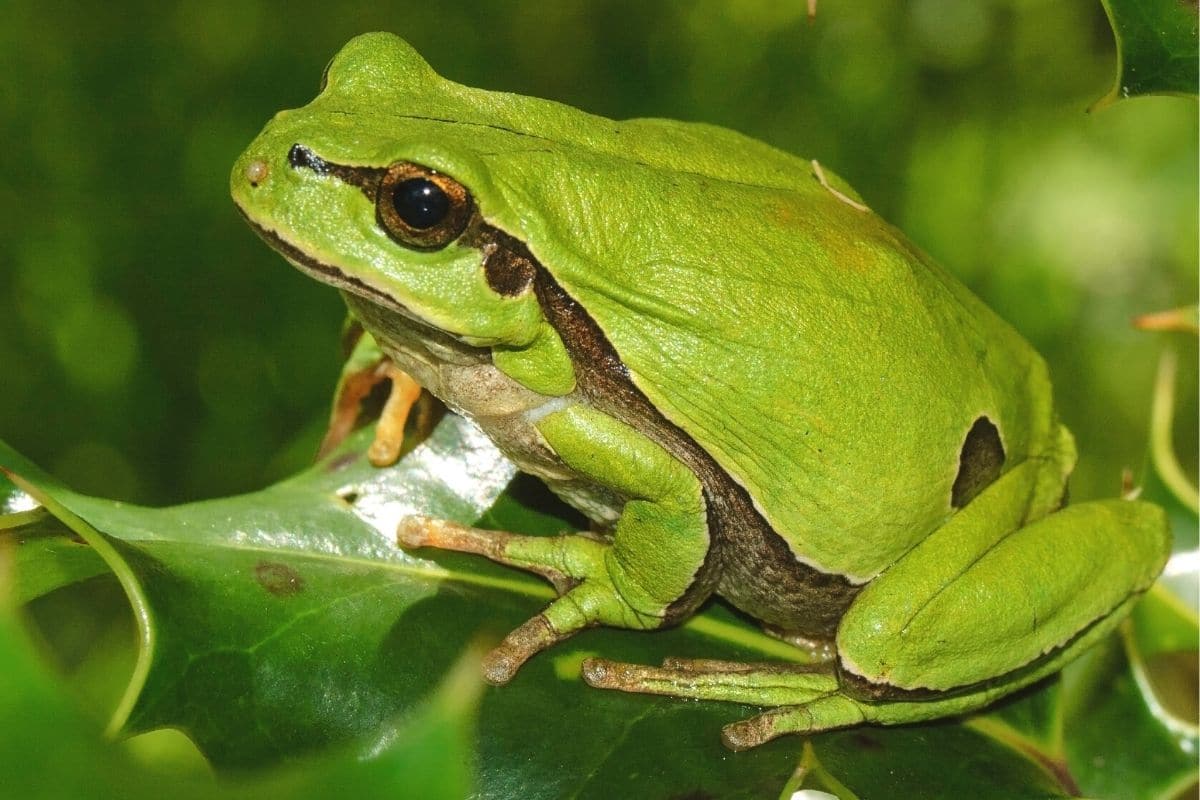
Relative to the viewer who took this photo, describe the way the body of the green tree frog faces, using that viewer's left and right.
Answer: facing to the left of the viewer
